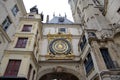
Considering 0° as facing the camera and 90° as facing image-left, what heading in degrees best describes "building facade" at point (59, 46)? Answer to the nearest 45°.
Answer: approximately 0°
